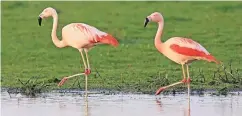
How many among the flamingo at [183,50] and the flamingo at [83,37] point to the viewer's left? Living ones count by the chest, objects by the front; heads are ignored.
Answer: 2

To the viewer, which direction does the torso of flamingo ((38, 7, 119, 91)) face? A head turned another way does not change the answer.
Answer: to the viewer's left

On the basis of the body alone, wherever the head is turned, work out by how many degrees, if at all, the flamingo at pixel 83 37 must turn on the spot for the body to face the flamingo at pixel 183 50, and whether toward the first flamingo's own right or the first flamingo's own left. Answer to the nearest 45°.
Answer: approximately 135° to the first flamingo's own left

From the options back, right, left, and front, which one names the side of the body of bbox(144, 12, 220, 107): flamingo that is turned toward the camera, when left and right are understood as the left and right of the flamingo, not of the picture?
left
